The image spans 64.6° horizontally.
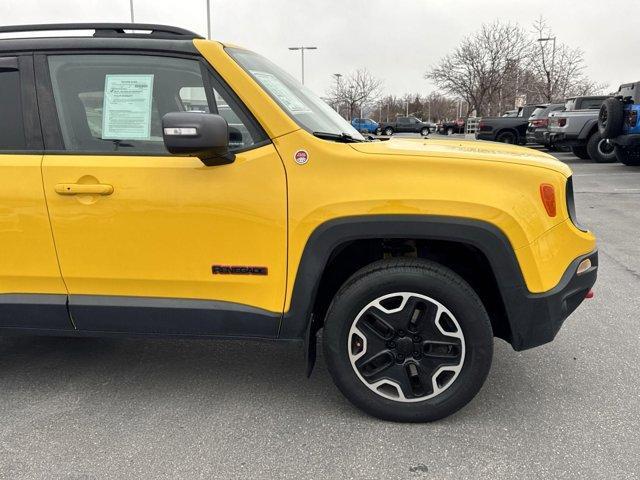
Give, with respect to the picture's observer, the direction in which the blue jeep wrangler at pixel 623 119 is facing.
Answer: facing away from the viewer and to the right of the viewer

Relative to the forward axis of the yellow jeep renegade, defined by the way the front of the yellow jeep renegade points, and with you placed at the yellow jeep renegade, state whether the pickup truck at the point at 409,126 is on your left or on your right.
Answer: on your left

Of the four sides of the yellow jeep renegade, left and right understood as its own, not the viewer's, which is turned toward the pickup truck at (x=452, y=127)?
left

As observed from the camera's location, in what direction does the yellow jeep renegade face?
facing to the right of the viewer
